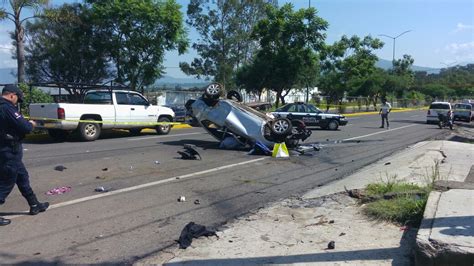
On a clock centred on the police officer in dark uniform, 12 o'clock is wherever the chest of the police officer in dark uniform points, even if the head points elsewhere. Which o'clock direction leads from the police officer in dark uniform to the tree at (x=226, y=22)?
The tree is roughly at 10 o'clock from the police officer in dark uniform.

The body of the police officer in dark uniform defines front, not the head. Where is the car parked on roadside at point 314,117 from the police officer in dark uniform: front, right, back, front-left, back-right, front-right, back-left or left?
front-left

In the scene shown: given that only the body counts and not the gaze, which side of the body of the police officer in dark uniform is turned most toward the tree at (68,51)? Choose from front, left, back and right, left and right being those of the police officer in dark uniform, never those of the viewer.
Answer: left

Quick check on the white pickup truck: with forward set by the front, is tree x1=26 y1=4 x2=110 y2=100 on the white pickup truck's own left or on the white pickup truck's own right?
on the white pickup truck's own left

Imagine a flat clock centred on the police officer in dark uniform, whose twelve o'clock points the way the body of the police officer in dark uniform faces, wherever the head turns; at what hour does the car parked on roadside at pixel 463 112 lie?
The car parked on roadside is roughly at 11 o'clock from the police officer in dark uniform.

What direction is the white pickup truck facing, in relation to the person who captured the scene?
facing away from the viewer and to the right of the viewer

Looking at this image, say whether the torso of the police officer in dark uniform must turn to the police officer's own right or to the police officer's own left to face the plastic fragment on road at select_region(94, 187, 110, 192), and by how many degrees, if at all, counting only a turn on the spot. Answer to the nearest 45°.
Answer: approximately 45° to the police officer's own left

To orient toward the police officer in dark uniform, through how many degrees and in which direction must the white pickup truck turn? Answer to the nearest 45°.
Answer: approximately 135° to its right

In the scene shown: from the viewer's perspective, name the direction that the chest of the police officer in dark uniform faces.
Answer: to the viewer's right

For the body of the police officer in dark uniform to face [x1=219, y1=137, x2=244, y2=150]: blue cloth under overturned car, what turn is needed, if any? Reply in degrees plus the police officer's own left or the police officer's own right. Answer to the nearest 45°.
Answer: approximately 45° to the police officer's own left

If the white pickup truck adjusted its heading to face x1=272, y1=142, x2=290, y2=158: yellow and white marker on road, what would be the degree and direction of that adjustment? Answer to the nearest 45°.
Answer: approximately 90° to its right

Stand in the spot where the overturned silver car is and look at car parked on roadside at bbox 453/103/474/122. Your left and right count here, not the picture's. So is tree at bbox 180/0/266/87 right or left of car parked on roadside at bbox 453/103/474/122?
left

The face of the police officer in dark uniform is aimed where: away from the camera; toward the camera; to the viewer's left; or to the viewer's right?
to the viewer's right

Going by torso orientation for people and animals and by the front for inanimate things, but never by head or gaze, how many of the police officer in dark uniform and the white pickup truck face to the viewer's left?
0
